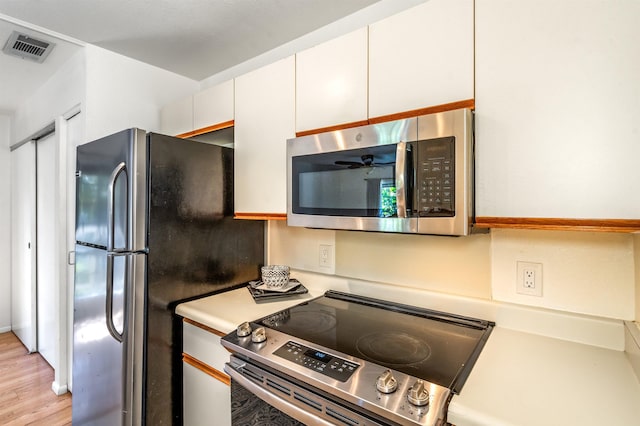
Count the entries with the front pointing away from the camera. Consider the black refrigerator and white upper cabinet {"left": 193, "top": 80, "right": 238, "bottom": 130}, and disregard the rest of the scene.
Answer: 0

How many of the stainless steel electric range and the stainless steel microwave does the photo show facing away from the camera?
0

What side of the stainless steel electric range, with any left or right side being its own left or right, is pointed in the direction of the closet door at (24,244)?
right

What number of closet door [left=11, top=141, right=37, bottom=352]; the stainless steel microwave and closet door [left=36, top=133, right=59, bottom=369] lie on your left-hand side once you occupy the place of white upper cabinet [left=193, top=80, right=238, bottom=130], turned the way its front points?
1

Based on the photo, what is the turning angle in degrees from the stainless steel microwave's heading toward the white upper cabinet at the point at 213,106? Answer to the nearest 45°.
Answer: approximately 90° to its right

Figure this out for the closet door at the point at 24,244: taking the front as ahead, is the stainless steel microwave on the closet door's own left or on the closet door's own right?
on the closet door's own left

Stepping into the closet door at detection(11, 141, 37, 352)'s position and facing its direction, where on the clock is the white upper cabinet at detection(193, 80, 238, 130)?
The white upper cabinet is roughly at 10 o'clock from the closet door.

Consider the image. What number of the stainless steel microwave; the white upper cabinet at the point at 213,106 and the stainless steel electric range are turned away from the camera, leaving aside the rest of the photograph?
0

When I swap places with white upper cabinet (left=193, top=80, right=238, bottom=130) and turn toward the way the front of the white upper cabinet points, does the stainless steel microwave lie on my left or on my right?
on my left
